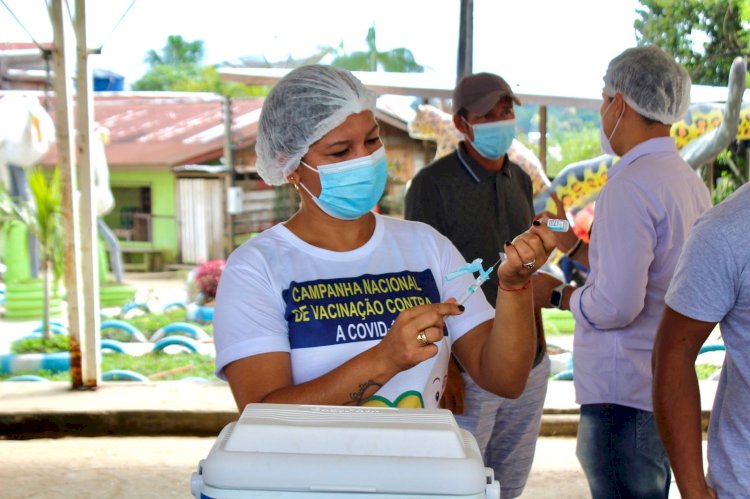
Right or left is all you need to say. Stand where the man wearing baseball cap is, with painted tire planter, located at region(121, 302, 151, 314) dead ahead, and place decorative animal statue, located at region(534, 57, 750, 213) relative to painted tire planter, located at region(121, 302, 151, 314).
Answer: right

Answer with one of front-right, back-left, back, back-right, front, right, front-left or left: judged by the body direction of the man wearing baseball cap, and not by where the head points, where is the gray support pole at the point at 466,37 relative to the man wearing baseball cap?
back-left

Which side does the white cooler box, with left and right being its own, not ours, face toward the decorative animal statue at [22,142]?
back

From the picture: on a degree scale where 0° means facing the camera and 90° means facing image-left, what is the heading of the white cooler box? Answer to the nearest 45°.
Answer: approximately 0°

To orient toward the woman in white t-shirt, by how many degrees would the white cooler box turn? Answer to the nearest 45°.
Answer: approximately 180°
